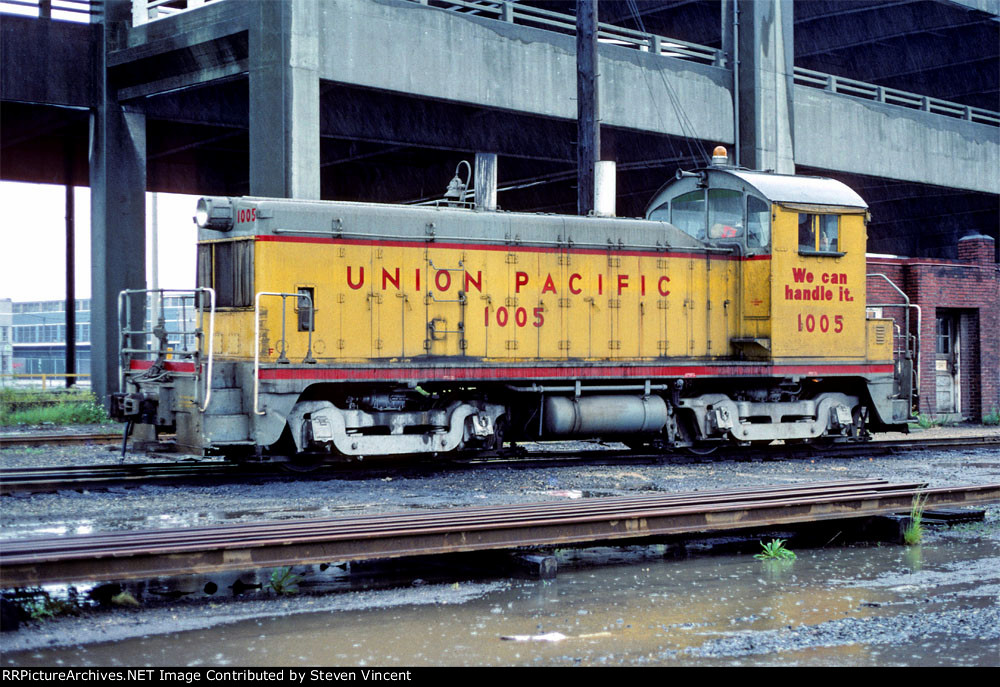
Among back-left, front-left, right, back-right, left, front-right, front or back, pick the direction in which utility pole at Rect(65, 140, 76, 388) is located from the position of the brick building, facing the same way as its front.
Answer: right

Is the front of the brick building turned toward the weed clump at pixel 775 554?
yes

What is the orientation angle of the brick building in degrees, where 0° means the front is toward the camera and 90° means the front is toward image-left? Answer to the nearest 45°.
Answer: approximately 0°

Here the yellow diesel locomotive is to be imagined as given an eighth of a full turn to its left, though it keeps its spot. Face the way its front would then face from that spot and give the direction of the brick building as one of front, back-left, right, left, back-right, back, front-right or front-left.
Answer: back-left
